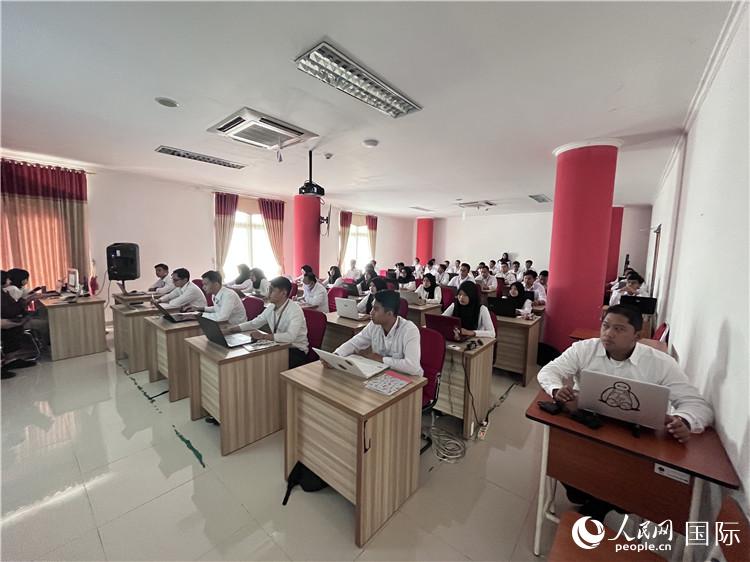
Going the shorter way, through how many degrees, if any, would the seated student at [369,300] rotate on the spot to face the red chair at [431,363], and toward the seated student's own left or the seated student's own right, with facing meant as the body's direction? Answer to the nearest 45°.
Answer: approximately 45° to the seated student's own left

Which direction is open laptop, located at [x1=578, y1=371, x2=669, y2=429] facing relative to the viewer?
away from the camera

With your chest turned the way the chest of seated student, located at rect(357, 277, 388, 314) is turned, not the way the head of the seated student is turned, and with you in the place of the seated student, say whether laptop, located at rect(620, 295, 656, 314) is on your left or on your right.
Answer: on your left

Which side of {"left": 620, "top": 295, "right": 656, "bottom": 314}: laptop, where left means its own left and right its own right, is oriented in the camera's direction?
back

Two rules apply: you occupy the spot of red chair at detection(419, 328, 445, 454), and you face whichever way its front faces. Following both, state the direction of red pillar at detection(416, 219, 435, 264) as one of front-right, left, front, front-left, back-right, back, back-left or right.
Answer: back-right

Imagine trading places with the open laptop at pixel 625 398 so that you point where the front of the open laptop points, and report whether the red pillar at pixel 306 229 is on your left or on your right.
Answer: on your left

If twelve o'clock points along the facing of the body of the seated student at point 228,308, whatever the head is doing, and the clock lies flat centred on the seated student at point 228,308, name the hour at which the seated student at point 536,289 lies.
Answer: the seated student at point 536,289 is roughly at 6 o'clock from the seated student at point 228,308.
